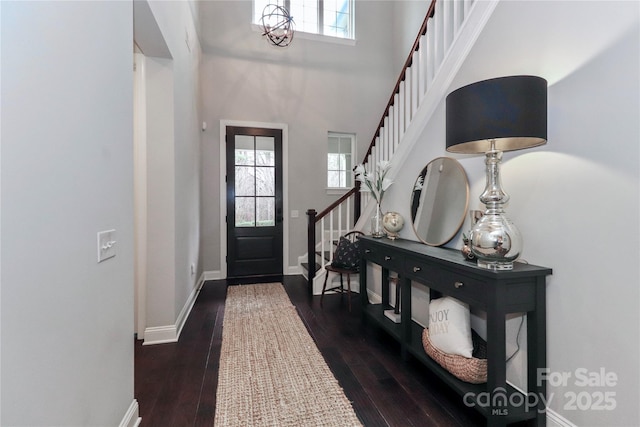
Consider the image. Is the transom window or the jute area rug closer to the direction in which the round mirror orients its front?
the jute area rug

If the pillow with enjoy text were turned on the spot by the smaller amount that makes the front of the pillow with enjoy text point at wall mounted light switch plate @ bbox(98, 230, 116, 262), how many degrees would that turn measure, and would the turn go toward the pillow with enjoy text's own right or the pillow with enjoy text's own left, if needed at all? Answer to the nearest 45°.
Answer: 0° — it already faces it

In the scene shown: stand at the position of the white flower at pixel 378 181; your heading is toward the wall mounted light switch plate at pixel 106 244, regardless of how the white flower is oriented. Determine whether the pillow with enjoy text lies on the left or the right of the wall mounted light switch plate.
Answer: left

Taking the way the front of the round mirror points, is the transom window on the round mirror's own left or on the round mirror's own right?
on the round mirror's own right

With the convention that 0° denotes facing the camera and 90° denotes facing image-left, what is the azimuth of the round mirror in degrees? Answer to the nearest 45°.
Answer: approximately 45°

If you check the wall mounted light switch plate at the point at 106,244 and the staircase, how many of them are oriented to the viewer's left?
1

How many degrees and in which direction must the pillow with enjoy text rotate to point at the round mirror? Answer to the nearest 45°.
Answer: approximately 135° to its right

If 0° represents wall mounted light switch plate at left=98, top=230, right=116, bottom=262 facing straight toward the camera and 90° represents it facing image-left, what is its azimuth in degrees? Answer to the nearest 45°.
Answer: approximately 315°
